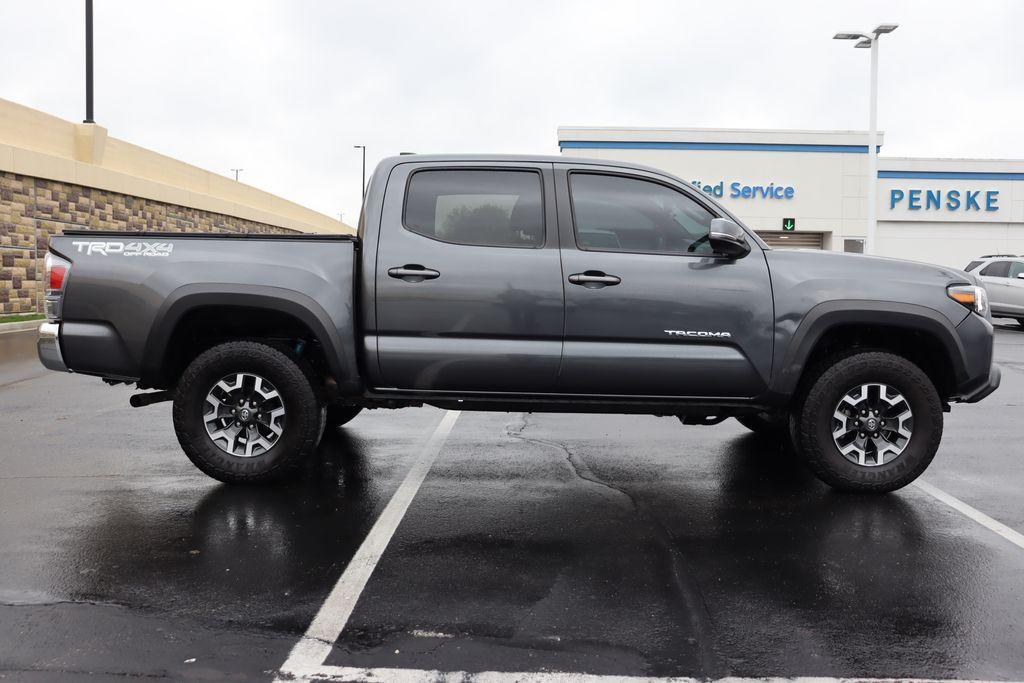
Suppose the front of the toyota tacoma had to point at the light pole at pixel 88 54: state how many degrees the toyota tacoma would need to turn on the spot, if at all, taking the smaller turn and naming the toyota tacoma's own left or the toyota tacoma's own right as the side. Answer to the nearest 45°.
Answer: approximately 135° to the toyota tacoma's own left

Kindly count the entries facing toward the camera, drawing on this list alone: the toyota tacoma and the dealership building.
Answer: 1

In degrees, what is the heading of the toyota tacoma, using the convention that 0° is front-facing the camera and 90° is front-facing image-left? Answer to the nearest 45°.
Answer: approximately 270°

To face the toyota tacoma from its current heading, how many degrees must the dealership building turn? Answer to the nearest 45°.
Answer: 0° — it already faces it

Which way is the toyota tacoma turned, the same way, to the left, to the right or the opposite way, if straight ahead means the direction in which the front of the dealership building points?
to the left

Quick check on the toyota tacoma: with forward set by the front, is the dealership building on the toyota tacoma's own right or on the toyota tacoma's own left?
on the toyota tacoma's own left

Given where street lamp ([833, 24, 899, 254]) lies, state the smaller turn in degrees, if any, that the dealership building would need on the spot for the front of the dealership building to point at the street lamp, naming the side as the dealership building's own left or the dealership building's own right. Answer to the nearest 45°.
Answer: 0° — it already faces it

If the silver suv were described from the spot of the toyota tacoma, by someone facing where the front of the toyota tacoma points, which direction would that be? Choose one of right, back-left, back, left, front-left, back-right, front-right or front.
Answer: front-left

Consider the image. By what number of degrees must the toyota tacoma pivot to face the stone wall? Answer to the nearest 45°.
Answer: approximately 135° to its left

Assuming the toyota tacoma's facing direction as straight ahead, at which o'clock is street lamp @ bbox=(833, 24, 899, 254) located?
The street lamp is roughly at 10 o'clock from the toyota tacoma.
